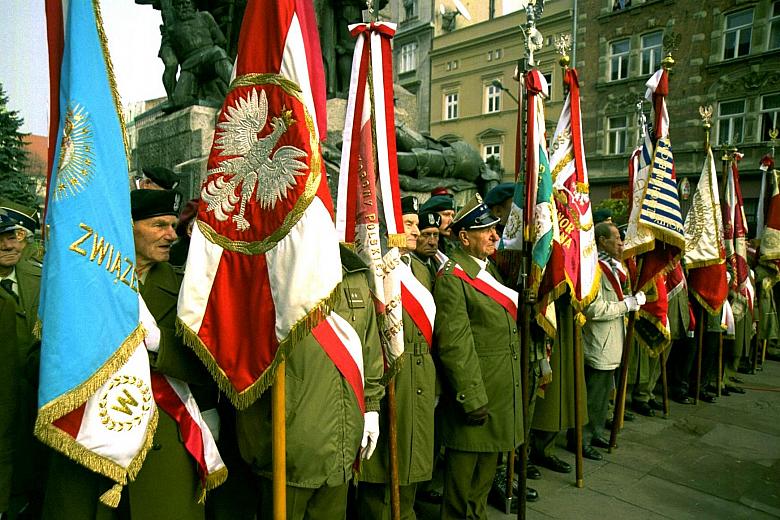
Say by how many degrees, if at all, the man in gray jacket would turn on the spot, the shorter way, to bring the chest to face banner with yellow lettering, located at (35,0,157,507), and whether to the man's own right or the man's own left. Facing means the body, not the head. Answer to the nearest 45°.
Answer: approximately 90° to the man's own right

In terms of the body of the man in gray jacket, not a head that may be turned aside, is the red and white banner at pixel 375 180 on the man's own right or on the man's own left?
on the man's own right
